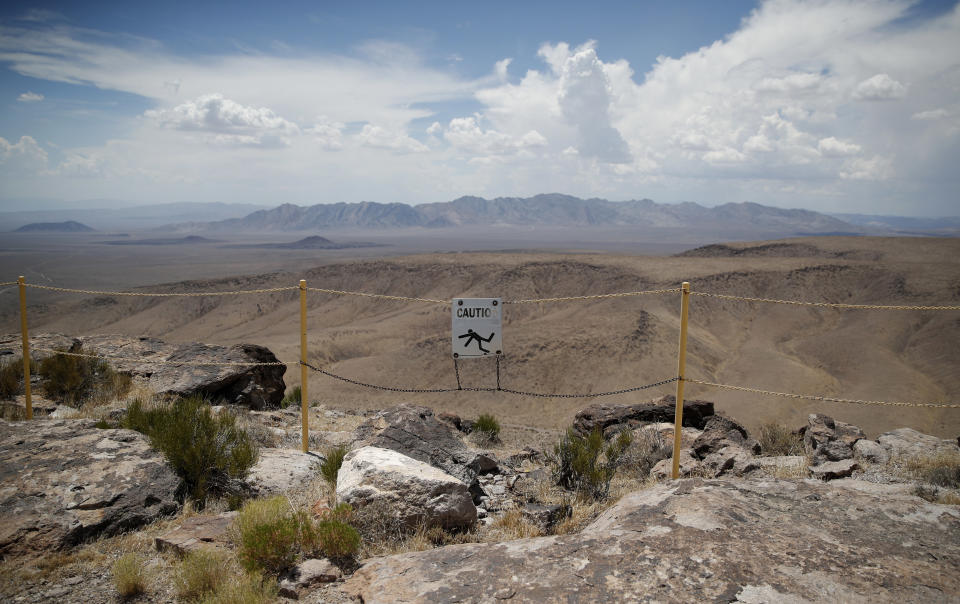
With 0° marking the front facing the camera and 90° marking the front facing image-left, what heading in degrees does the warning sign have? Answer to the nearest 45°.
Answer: approximately 0°

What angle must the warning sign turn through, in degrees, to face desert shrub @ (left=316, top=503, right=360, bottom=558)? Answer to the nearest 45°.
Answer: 0° — it already faces it

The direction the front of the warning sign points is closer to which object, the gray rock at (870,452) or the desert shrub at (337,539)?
the desert shrub

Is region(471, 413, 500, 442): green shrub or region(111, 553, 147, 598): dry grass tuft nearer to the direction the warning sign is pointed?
the dry grass tuft

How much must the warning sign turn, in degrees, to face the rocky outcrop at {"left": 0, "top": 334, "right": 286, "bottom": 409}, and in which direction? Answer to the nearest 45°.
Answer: approximately 135° to its right

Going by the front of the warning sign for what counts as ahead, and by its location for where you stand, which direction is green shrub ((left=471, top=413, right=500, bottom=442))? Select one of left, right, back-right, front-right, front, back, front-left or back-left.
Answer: back

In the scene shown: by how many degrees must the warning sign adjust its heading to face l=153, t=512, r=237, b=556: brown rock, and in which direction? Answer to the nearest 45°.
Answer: approximately 45° to its right

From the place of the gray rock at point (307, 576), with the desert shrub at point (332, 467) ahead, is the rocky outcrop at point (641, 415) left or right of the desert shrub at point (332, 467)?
right

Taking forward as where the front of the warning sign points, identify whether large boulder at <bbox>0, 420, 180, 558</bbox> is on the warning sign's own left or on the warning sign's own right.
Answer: on the warning sign's own right
